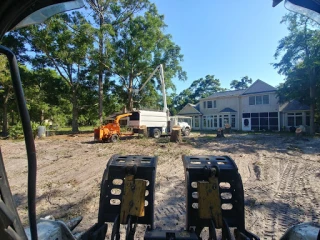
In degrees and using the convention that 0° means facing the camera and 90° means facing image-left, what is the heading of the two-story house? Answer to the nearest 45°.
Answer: approximately 0°

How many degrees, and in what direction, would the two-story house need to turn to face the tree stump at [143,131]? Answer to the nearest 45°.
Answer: approximately 45° to its right

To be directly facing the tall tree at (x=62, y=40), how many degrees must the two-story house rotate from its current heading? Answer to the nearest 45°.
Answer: approximately 45° to its right

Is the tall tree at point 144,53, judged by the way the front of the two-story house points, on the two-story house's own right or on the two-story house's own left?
on the two-story house's own right

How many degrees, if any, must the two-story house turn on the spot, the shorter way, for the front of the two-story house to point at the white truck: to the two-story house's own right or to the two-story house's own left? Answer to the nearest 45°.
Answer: approximately 45° to the two-story house's own right
